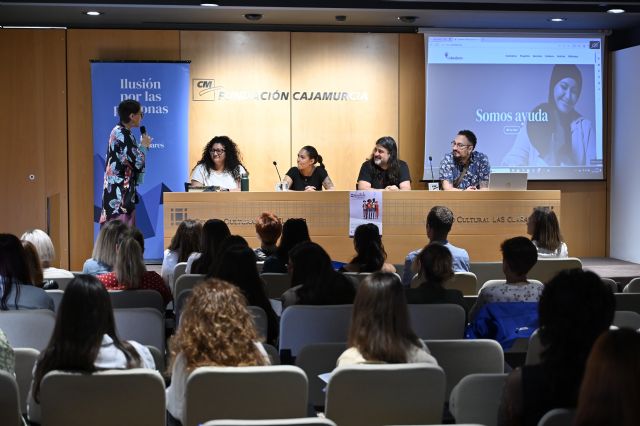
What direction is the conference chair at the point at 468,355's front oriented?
away from the camera

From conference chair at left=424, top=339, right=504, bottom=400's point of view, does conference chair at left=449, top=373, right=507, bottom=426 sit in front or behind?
behind

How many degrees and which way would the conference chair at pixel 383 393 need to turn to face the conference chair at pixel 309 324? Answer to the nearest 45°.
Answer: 0° — it already faces it

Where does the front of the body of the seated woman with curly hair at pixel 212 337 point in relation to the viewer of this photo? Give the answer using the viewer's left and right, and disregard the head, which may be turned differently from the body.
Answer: facing away from the viewer

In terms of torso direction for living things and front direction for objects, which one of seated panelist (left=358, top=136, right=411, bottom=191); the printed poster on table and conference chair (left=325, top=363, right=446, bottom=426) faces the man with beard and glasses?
the conference chair

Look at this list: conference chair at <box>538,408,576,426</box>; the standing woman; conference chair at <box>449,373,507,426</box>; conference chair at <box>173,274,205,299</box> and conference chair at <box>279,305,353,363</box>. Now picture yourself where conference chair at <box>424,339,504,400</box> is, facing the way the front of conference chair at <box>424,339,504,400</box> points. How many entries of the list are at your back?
2

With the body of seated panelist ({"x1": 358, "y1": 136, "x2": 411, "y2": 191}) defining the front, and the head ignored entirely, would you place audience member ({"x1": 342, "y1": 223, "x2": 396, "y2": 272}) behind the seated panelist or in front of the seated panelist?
in front

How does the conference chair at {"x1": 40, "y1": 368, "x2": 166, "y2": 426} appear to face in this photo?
away from the camera

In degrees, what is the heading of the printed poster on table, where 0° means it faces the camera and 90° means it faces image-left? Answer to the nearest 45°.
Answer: approximately 0°

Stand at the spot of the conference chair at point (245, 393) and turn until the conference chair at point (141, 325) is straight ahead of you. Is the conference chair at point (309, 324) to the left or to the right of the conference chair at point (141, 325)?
right

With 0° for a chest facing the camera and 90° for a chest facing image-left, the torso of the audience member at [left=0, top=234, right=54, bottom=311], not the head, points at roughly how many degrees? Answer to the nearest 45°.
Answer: approximately 180°

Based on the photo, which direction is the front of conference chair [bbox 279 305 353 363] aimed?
away from the camera

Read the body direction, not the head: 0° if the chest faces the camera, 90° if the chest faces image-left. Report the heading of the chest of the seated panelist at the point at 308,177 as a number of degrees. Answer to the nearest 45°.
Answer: approximately 0°

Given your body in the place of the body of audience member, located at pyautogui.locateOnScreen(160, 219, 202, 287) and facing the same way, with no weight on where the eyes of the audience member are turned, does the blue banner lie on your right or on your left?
on your left

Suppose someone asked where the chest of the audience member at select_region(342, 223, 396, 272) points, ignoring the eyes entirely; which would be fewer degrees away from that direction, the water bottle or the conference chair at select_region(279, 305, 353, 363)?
the water bottle

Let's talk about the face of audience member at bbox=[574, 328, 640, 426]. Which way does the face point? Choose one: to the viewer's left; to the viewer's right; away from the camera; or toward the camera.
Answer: away from the camera

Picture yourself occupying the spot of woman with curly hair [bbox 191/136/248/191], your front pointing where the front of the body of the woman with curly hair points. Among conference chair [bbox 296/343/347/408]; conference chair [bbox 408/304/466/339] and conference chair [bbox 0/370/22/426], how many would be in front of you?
3
